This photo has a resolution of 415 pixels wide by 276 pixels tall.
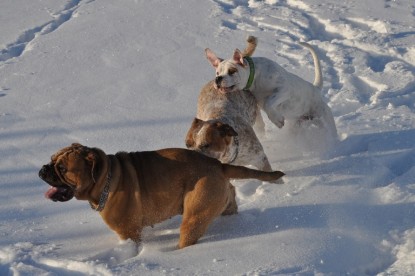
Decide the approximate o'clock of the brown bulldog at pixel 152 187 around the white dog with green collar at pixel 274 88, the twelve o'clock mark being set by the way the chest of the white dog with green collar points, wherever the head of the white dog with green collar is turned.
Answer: The brown bulldog is roughly at 10 o'clock from the white dog with green collar.

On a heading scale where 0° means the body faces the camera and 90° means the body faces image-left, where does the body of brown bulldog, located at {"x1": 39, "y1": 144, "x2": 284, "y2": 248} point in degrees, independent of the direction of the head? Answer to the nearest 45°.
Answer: approximately 90°

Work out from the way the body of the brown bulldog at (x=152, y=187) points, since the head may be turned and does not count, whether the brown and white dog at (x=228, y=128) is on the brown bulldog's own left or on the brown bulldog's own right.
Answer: on the brown bulldog's own right

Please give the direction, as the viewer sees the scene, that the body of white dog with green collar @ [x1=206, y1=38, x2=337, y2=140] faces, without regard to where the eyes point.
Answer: to the viewer's left

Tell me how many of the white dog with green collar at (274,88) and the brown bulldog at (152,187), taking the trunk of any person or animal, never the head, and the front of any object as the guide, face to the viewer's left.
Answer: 2

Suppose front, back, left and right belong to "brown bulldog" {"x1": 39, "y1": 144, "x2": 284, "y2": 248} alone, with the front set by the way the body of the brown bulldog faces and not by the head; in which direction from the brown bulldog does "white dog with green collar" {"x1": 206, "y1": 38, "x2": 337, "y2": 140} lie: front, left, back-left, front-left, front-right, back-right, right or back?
back-right
